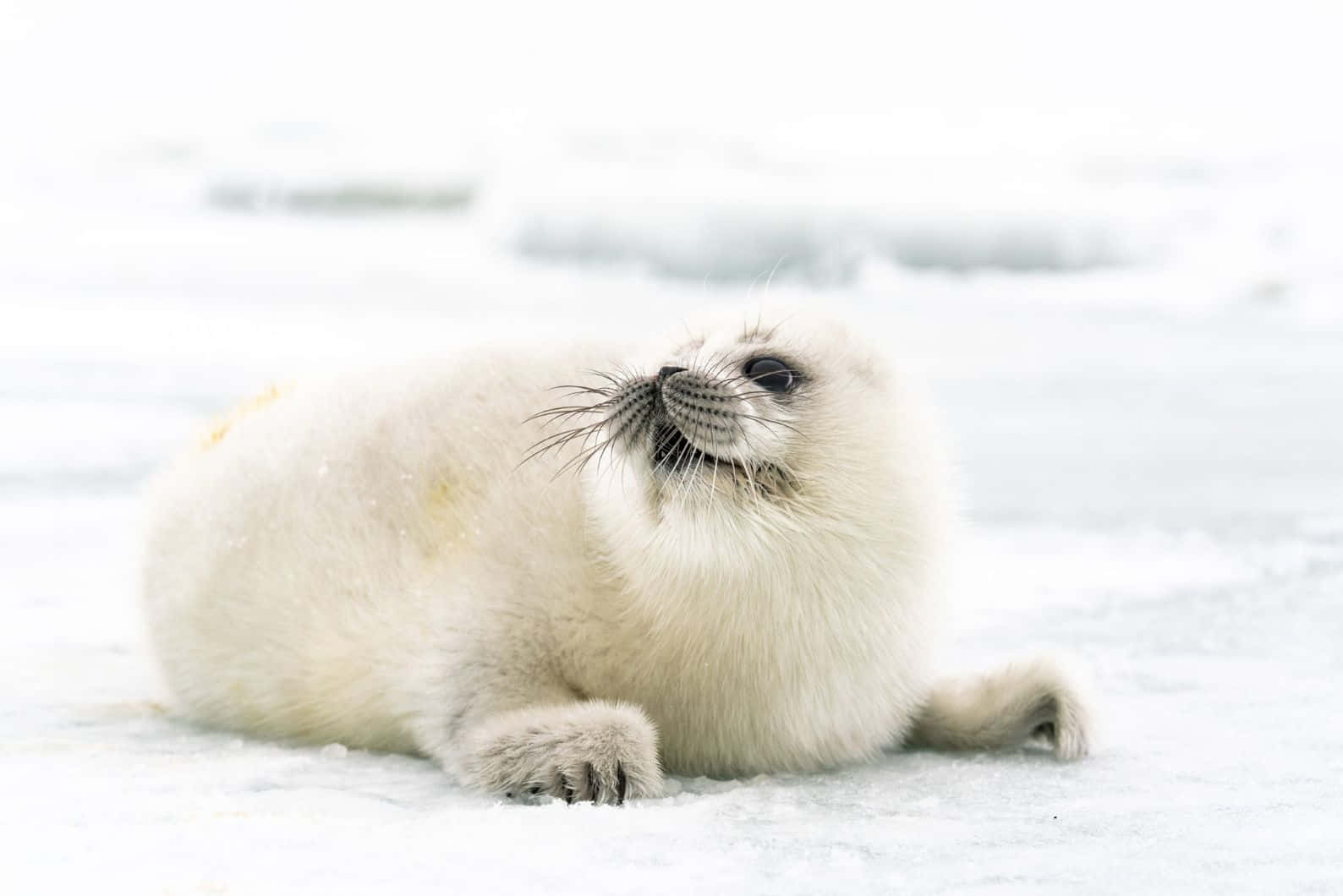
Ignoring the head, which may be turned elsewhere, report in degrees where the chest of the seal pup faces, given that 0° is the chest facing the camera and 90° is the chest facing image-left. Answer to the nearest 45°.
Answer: approximately 315°
